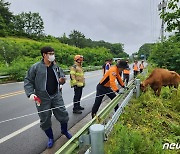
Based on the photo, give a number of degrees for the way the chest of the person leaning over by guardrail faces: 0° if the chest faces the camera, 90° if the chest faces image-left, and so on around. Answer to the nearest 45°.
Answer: approximately 270°

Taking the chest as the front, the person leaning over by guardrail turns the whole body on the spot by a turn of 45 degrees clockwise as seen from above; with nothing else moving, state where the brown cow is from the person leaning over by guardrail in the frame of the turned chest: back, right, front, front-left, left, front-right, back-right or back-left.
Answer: left
